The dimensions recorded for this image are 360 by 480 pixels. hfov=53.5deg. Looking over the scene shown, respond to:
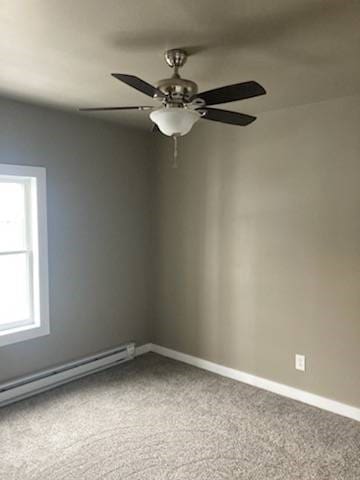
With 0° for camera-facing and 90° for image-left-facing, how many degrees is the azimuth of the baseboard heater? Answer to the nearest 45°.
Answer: approximately 315°
